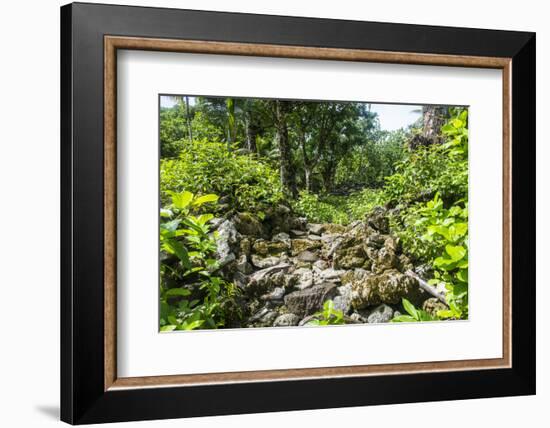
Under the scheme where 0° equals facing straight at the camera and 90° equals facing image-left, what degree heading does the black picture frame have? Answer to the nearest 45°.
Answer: approximately 315°
